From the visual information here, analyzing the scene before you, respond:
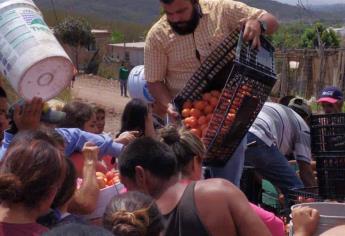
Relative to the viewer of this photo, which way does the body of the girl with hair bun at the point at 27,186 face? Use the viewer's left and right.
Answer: facing away from the viewer and to the right of the viewer

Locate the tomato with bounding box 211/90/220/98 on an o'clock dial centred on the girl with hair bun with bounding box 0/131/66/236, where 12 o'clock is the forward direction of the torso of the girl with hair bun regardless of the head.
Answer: The tomato is roughly at 12 o'clock from the girl with hair bun.

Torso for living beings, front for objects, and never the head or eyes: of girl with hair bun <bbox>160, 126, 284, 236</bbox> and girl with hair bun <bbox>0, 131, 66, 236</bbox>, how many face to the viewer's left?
0

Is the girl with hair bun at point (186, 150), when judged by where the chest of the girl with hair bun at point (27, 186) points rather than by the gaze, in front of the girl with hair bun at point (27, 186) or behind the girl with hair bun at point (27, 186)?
in front

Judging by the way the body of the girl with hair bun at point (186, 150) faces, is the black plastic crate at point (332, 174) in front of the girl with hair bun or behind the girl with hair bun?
in front

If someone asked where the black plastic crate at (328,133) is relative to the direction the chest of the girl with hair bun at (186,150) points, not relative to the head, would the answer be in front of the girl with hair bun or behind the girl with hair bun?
in front

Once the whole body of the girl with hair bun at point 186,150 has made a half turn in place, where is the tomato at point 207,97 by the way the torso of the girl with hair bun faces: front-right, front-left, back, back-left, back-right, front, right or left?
back-right

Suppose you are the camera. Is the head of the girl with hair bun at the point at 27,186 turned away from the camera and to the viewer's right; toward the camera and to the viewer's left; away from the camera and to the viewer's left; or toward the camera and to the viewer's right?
away from the camera and to the viewer's right

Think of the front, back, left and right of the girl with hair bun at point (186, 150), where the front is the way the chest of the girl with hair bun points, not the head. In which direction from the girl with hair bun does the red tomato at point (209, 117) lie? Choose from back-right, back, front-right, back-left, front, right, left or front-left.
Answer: front-left

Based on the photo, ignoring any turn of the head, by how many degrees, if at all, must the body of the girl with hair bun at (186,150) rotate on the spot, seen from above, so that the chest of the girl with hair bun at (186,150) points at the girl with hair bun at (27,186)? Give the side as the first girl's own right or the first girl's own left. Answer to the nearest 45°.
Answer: approximately 180°

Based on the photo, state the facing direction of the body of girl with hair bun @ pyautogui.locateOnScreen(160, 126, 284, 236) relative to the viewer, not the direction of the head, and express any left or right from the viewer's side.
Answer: facing away from the viewer and to the right of the viewer
